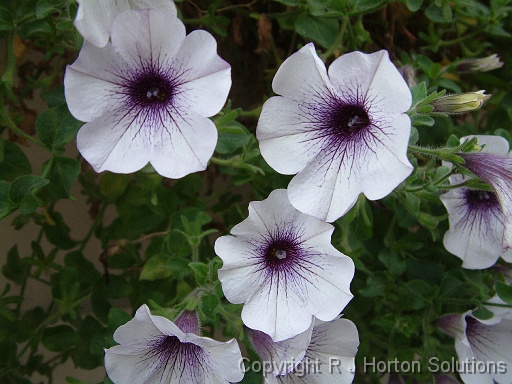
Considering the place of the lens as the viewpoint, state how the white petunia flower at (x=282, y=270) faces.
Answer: facing the viewer

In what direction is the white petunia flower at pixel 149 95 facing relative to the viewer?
toward the camera

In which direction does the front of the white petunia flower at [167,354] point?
toward the camera

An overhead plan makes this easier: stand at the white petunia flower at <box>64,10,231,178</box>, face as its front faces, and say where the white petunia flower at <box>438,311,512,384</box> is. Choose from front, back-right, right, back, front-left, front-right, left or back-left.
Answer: left
